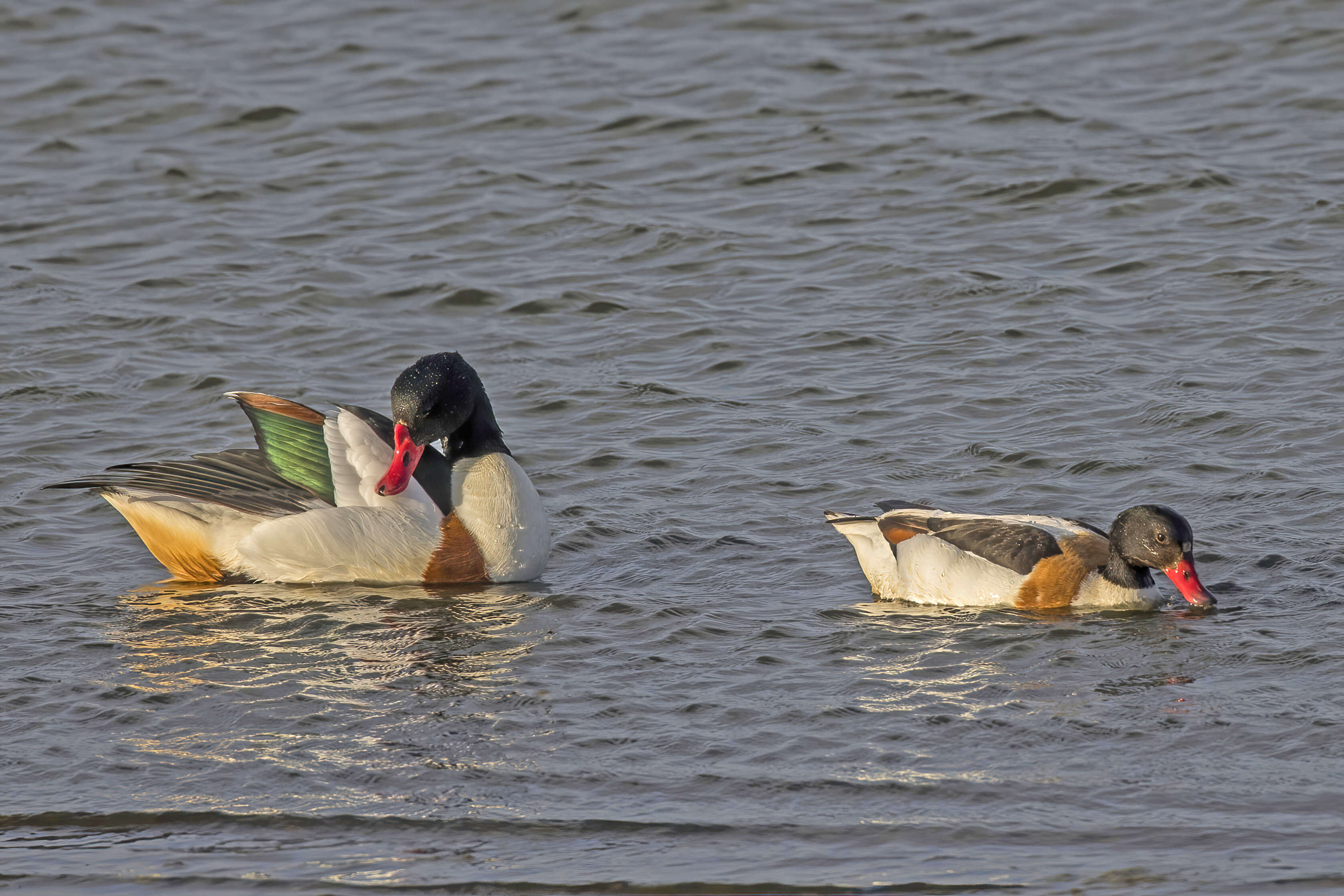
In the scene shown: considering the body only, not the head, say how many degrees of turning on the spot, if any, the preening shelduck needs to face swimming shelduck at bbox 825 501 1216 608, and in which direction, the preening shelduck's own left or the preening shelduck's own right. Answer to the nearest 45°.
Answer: approximately 45° to the preening shelduck's own right

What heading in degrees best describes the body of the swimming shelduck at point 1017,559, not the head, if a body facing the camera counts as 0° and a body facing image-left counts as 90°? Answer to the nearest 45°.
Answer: approximately 270°

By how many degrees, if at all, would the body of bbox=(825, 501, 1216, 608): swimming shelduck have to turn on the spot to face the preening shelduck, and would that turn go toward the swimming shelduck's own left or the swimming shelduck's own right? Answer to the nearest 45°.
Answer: approximately 180°

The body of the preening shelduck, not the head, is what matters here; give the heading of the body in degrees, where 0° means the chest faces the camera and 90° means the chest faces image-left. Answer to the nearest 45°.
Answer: approximately 270°

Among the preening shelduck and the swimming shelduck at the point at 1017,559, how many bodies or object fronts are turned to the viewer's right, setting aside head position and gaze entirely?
2
